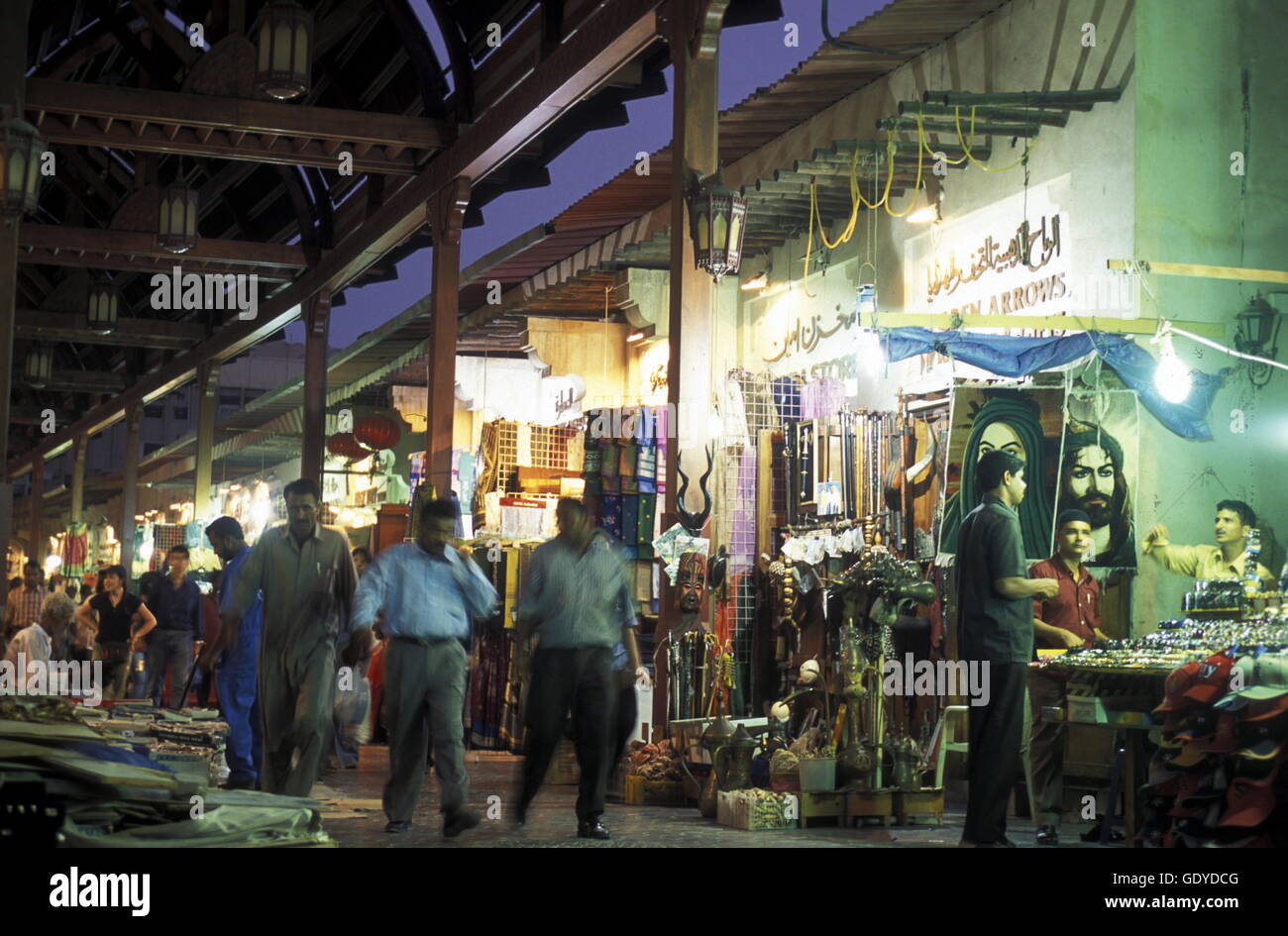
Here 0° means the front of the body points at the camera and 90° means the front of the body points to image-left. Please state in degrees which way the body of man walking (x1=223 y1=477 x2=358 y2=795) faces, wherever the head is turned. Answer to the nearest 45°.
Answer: approximately 0°

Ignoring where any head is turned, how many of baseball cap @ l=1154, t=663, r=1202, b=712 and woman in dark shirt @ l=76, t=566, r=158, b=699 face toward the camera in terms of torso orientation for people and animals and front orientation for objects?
1

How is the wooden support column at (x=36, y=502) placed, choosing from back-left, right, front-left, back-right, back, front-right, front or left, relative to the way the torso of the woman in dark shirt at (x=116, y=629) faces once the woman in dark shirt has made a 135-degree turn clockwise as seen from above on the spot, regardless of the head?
front-right

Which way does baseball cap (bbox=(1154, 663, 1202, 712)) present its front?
to the viewer's left

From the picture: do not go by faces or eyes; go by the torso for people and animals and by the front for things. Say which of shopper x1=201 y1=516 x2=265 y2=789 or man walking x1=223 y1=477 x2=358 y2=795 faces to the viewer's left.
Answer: the shopper

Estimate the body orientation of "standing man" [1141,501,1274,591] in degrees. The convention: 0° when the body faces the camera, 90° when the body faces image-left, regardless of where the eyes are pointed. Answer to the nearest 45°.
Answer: approximately 45°

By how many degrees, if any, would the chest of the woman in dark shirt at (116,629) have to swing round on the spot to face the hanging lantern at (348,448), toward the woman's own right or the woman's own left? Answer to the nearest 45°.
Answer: approximately 135° to the woman's own left

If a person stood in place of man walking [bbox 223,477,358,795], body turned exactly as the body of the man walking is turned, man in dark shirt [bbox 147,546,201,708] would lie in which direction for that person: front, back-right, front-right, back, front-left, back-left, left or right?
back

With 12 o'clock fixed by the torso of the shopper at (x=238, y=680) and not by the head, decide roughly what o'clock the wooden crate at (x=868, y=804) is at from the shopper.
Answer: The wooden crate is roughly at 7 o'clock from the shopper.

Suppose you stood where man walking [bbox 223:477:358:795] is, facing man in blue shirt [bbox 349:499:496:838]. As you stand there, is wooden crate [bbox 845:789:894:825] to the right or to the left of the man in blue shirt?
left
